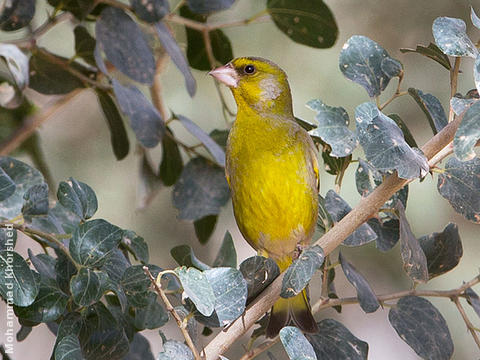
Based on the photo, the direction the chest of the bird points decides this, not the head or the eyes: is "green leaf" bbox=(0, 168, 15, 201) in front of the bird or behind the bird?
in front

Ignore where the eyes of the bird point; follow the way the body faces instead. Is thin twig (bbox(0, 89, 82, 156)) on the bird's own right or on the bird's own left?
on the bird's own right

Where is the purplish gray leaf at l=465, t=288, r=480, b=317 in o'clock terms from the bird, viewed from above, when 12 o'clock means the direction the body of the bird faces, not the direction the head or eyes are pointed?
The purplish gray leaf is roughly at 9 o'clock from the bird.

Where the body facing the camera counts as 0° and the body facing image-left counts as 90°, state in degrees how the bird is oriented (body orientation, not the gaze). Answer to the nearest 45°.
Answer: approximately 45°
